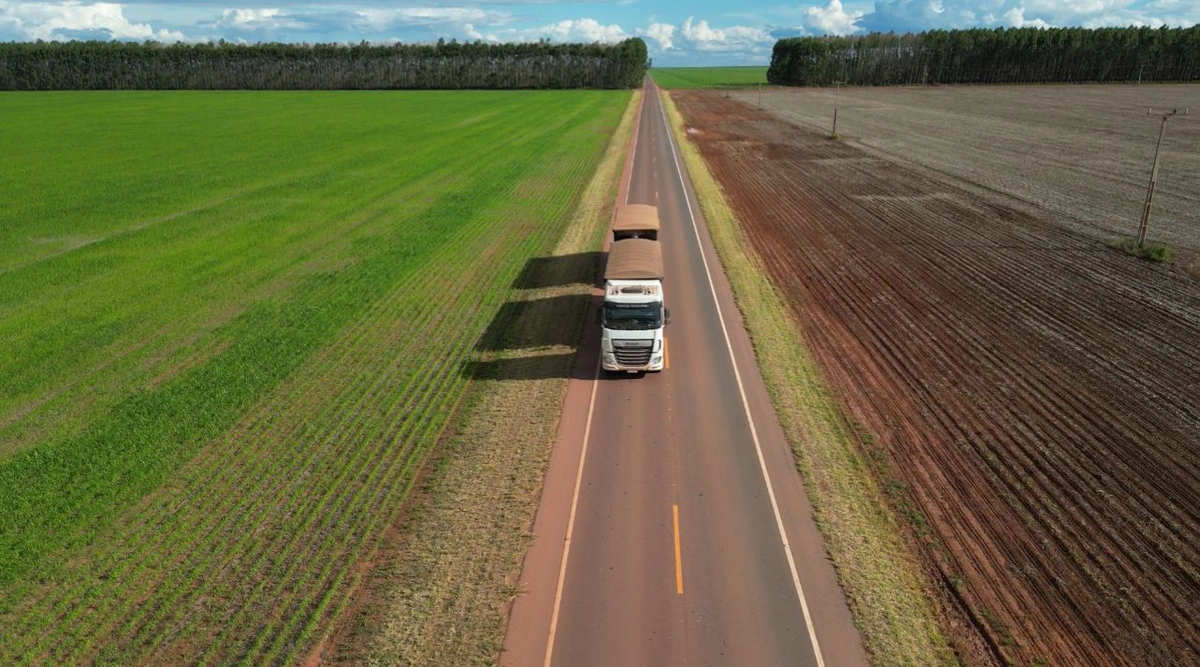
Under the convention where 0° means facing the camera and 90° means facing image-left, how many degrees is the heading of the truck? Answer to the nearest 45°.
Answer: approximately 0°
